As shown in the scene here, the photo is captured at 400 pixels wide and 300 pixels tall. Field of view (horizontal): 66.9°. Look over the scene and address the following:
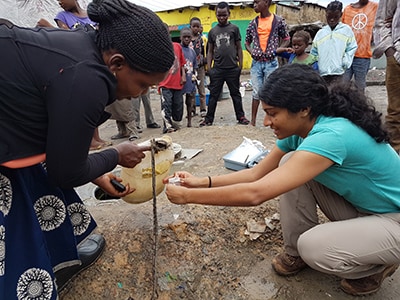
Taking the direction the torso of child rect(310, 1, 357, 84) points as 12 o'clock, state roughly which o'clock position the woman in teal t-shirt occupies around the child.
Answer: The woman in teal t-shirt is roughly at 12 o'clock from the child.

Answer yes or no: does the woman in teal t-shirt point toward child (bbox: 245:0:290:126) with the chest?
no

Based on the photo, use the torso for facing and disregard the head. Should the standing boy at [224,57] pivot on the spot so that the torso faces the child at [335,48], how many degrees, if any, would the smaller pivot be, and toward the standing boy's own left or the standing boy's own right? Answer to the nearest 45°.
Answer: approximately 45° to the standing boy's own left

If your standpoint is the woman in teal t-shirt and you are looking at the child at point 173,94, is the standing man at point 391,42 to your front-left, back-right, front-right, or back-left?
front-right

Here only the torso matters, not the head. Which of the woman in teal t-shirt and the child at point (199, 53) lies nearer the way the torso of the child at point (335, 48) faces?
the woman in teal t-shirt

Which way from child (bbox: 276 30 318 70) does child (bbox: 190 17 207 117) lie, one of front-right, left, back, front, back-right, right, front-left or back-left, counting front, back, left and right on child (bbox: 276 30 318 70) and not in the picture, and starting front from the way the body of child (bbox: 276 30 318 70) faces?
right

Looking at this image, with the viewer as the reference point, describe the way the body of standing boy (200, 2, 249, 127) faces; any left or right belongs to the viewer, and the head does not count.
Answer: facing the viewer

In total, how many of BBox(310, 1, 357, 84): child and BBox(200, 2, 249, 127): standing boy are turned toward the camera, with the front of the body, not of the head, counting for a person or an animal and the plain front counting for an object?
2

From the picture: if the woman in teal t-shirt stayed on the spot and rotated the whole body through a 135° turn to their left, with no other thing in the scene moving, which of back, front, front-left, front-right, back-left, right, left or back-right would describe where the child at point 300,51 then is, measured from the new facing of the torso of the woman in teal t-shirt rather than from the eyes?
back-left

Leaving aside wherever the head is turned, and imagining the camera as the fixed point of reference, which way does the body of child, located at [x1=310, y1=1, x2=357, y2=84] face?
toward the camera

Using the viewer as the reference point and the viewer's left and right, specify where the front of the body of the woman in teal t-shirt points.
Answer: facing to the left of the viewer

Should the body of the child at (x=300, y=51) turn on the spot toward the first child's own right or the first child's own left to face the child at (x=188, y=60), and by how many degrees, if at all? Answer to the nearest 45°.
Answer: approximately 45° to the first child's own right

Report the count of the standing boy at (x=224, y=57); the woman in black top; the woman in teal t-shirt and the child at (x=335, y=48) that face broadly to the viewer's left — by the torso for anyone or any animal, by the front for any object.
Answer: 1

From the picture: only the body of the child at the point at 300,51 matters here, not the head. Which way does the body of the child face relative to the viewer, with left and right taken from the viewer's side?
facing the viewer and to the left of the viewer

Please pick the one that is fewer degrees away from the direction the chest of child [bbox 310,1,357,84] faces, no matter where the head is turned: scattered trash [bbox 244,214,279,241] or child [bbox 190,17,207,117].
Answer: the scattered trash

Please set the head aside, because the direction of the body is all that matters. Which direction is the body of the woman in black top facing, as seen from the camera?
to the viewer's right

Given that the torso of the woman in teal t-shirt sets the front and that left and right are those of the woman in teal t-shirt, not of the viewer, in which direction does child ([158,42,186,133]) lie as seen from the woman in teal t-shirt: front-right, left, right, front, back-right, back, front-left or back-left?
front-right

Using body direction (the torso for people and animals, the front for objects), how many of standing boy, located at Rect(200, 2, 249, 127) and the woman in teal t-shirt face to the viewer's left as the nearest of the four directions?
1

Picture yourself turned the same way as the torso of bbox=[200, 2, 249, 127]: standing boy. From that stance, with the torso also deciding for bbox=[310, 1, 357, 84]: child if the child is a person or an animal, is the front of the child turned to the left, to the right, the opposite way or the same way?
the same way

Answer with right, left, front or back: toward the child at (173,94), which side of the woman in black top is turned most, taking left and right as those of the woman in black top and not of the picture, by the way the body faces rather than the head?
left

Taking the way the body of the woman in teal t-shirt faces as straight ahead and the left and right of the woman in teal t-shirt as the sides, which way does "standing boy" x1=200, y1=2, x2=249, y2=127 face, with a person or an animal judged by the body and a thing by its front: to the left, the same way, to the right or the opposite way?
to the left

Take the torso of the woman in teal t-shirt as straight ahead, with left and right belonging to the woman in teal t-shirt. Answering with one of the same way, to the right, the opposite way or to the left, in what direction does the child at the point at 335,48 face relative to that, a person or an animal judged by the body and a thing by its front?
to the left

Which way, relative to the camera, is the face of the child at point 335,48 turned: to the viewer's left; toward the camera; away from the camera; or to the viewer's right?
toward the camera
